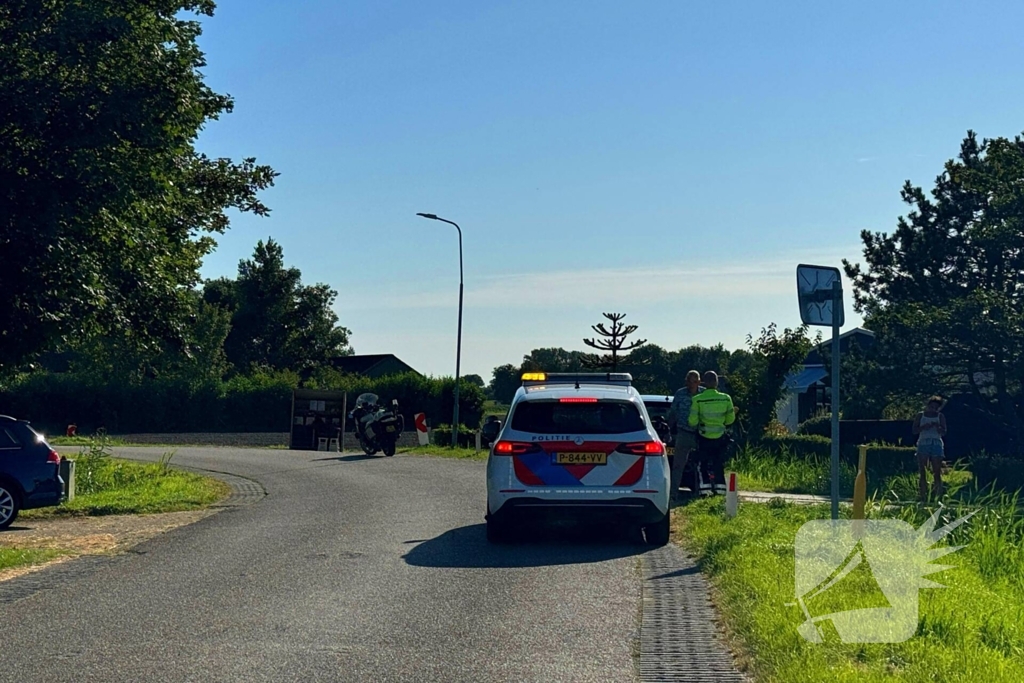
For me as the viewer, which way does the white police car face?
facing away from the viewer

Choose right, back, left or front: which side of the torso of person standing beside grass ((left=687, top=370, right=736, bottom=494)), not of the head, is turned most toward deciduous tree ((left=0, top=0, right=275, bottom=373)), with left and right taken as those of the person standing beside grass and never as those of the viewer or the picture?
left

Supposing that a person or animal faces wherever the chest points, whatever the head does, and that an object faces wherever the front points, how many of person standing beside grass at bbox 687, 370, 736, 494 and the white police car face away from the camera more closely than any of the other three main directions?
2

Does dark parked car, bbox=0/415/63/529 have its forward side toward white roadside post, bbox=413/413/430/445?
no

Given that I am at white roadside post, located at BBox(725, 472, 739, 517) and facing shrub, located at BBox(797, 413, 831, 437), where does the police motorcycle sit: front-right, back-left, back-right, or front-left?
front-left

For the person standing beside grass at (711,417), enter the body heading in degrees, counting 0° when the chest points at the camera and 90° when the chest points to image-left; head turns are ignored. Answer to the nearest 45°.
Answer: approximately 180°

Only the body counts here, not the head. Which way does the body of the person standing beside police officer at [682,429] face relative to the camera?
to the viewer's right

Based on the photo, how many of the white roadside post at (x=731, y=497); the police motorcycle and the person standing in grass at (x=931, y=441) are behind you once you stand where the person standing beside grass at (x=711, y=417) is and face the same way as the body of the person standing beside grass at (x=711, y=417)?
1

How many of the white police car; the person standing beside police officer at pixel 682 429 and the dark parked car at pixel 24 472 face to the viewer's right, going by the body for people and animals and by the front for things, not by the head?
1

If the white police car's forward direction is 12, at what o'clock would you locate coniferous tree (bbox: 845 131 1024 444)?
The coniferous tree is roughly at 1 o'clock from the white police car.

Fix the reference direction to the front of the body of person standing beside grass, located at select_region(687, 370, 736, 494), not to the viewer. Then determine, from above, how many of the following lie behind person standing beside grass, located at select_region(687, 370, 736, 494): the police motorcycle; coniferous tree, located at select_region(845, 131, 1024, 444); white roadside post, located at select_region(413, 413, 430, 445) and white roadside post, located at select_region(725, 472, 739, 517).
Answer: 1

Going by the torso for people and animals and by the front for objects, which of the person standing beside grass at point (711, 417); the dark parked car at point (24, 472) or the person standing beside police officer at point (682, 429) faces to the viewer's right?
the person standing beside police officer at point (682, 429)

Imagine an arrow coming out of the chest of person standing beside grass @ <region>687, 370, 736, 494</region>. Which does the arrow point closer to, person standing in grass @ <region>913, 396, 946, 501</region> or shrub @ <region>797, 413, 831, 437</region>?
the shrub
